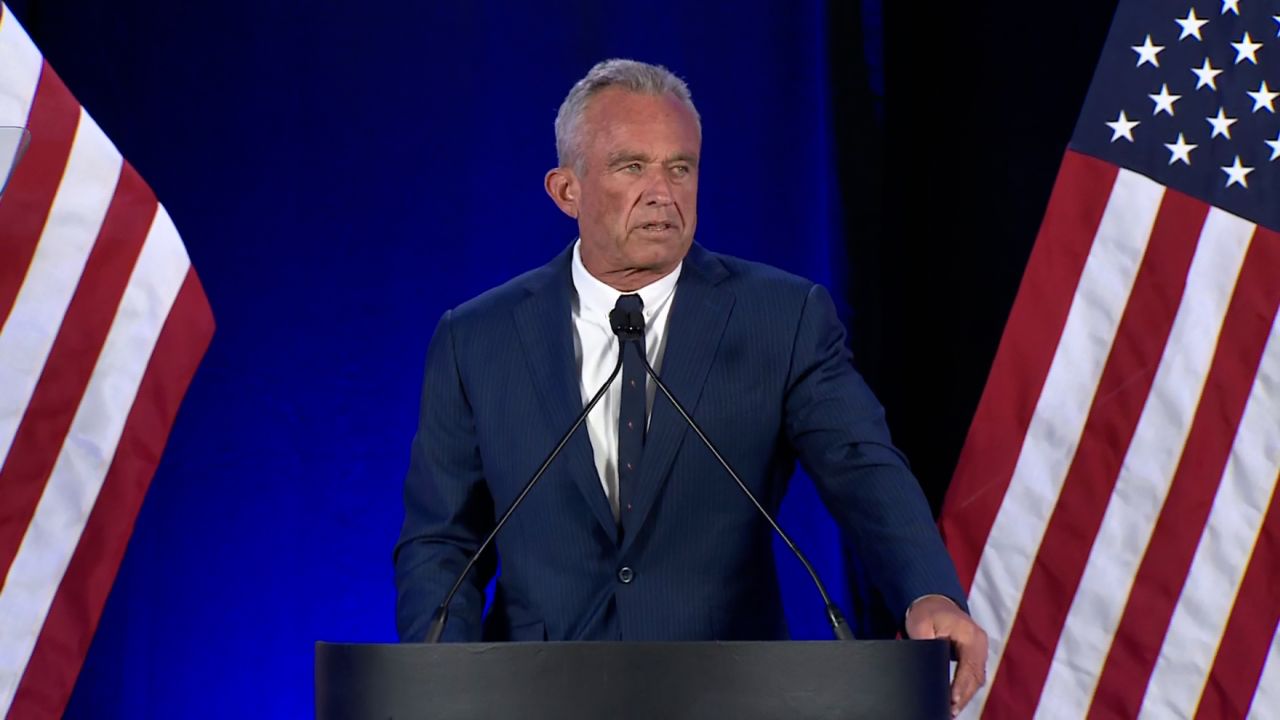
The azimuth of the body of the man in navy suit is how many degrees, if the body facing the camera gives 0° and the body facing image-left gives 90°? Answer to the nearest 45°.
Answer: approximately 0°

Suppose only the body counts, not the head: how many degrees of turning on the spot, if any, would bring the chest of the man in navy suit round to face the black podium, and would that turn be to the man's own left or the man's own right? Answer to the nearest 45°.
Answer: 0° — they already face it

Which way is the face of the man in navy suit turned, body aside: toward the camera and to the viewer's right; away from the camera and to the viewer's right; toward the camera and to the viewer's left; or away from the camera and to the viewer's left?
toward the camera and to the viewer's right
